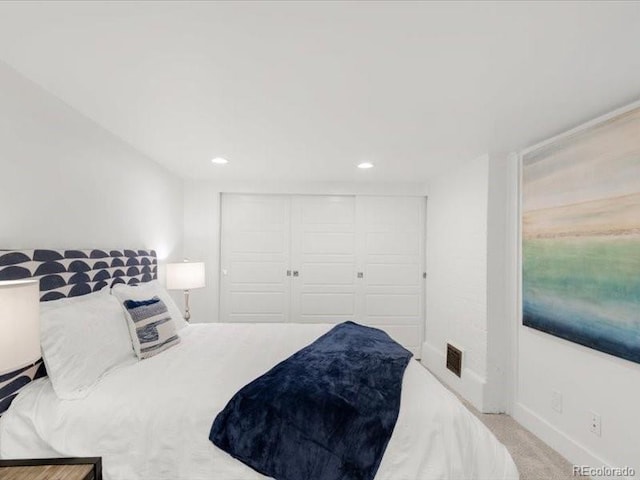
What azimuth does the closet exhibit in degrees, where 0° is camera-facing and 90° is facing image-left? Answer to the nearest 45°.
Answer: approximately 0°

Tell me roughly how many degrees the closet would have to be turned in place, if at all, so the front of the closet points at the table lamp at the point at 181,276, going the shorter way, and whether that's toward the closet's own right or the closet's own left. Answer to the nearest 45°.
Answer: approximately 45° to the closet's own right

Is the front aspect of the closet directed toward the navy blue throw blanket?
yes

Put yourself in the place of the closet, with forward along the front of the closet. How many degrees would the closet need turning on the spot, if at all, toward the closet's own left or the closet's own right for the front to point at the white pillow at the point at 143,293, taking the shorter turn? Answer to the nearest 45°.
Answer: approximately 45° to the closet's own right

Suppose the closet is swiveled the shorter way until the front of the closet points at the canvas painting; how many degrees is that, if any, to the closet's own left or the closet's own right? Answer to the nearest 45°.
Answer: approximately 45° to the closet's own left
